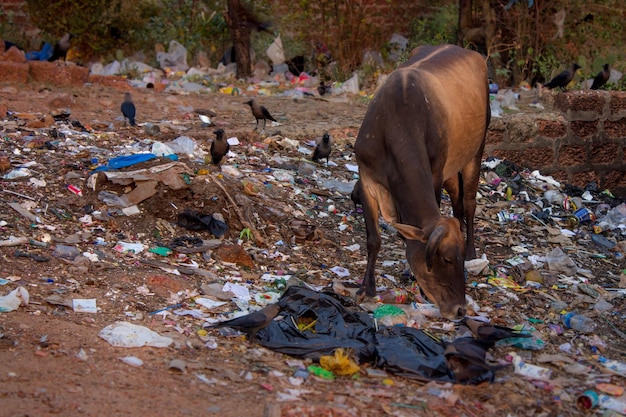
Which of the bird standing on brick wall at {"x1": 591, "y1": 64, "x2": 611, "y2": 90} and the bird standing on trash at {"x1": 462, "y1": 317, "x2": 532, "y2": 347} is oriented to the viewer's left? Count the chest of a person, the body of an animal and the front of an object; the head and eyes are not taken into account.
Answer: the bird standing on trash at {"x1": 462, "y1": 317, "x2": 532, "y2": 347}

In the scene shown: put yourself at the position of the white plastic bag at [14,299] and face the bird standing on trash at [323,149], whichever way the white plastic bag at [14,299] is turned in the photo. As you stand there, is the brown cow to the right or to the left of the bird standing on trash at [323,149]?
right

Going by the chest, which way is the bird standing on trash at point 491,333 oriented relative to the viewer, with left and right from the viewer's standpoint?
facing to the left of the viewer

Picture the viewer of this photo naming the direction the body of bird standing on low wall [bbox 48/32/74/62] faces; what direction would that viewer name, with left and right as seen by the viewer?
facing to the right of the viewer
